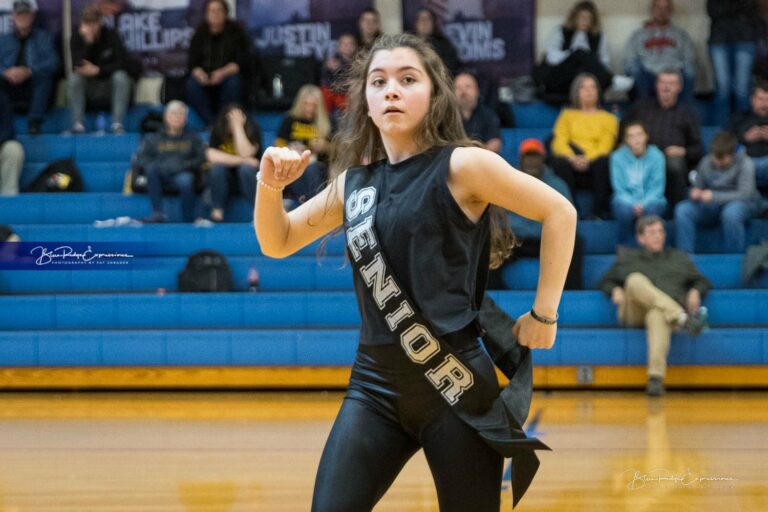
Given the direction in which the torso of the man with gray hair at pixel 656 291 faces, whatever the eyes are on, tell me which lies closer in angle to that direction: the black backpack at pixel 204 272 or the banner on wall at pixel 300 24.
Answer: the black backpack

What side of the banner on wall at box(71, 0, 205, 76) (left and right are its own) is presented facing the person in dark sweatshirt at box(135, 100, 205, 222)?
front

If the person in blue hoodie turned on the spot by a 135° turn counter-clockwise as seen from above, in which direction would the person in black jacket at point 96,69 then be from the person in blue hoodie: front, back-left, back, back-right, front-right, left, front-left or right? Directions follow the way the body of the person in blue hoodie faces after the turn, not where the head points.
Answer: back-left

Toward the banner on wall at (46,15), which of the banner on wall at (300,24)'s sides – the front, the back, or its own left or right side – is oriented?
right

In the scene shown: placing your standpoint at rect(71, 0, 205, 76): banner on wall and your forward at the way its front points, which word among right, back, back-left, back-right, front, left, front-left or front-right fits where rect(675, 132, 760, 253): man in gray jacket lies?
front-left

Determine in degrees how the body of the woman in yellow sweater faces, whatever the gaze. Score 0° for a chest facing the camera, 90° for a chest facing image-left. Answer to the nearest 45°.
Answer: approximately 0°

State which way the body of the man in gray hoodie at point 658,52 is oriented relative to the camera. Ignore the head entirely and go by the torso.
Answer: toward the camera

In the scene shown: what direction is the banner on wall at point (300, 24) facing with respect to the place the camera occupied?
facing the viewer

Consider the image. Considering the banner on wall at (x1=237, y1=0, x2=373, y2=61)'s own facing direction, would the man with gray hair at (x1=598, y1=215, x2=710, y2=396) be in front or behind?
in front

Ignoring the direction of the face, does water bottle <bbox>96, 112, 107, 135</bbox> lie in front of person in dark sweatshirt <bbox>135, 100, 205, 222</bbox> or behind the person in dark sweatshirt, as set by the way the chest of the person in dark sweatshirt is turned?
behind

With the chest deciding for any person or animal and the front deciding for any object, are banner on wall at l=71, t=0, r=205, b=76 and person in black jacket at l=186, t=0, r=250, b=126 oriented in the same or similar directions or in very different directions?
same or similar directions

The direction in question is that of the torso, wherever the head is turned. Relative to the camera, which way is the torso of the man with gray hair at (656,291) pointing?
toward the camera

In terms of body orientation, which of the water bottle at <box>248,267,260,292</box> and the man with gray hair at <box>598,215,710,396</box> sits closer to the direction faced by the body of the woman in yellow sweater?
the man with gray hair

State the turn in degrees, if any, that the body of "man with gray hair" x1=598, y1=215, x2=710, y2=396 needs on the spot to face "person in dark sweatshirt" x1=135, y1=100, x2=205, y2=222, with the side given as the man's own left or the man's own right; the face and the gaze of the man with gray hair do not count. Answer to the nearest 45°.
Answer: approximately 90° to the man's own right

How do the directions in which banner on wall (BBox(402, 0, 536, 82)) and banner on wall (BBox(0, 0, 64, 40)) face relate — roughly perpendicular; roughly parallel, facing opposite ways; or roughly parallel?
roughly parallel

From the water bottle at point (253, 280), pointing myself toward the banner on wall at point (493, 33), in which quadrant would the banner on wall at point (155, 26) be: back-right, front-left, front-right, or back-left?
front-left

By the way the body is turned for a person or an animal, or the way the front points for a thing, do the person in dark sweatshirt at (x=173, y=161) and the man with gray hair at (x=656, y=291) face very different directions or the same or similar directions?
same or similar directions

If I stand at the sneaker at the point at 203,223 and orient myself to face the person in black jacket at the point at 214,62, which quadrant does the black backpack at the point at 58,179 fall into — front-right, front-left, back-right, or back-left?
front-left
